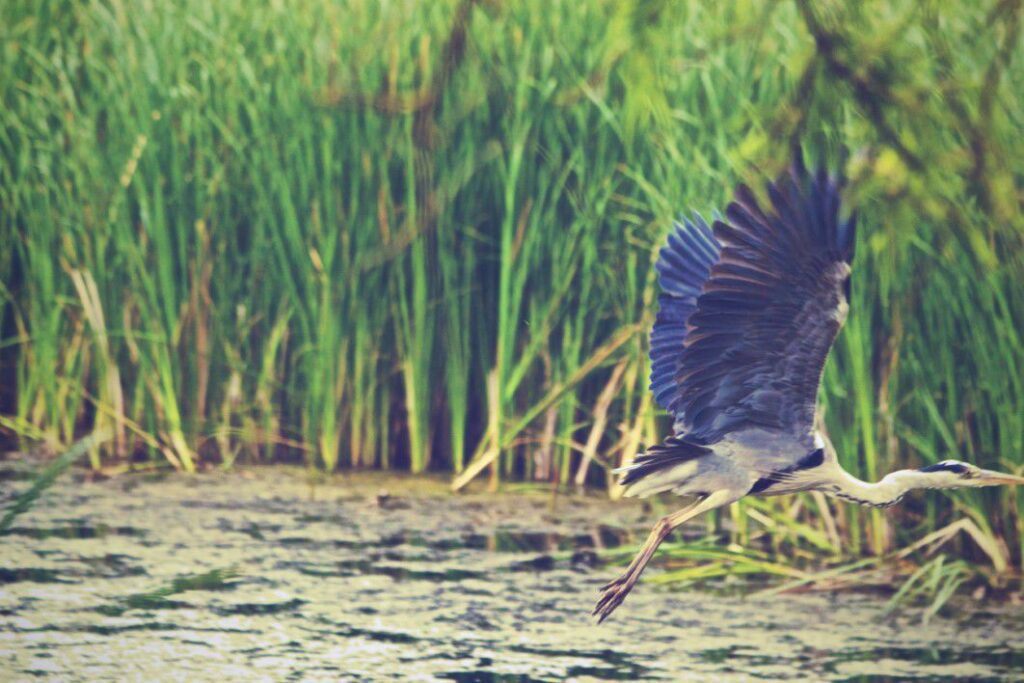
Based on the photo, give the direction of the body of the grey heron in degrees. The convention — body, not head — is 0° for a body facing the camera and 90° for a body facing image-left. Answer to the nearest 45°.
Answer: approximately 270°
